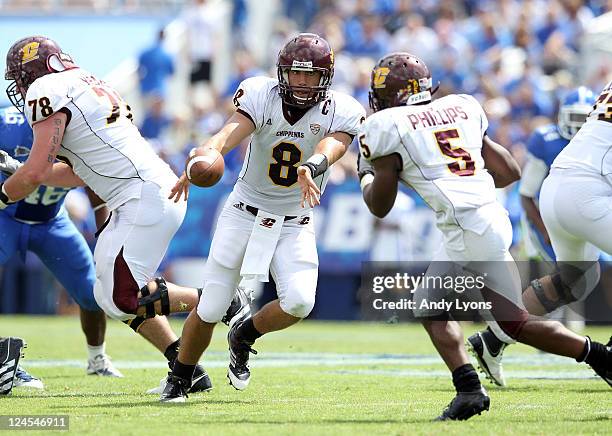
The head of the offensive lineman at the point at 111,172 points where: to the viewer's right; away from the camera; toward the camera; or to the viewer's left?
to the viewer's left

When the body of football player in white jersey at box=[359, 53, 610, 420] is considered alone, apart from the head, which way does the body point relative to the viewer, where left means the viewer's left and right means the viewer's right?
facing away from the viewer and to the left of the viewer

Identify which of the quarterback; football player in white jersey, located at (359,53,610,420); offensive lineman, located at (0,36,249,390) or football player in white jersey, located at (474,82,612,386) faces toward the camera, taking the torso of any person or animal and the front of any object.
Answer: the quarterback

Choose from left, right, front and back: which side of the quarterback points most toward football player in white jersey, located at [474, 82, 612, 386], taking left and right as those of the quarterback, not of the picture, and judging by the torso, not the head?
left

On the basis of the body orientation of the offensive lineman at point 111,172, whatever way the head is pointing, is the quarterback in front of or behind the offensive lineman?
behind

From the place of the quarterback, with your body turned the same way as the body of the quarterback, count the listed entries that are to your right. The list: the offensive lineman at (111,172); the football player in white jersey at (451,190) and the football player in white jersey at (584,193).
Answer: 1

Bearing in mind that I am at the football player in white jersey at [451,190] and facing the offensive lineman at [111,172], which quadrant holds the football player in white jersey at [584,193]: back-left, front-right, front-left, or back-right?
back-right

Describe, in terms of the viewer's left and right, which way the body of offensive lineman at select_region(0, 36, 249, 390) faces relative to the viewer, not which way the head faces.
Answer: facing to the left of the viewer

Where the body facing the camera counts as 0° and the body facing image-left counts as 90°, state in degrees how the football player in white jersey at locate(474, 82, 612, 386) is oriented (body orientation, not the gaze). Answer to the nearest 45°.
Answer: approximately 225°
